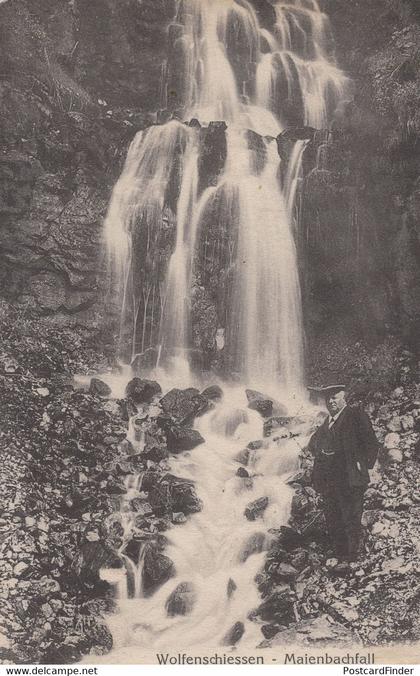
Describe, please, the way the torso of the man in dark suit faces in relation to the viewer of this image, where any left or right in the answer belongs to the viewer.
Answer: facing the viewer and to the left of the viewer

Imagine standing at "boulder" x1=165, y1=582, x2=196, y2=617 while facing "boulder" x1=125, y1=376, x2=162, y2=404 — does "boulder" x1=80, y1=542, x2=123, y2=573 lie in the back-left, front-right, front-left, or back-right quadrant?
front-left

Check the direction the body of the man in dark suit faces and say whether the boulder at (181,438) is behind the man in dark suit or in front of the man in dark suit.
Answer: in front

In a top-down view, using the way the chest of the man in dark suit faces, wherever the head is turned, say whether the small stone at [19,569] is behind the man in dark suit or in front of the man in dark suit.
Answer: in front

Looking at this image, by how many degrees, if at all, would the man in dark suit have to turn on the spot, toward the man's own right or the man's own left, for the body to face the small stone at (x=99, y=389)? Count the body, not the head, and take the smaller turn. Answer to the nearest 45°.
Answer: approximately 45° to the man's own right

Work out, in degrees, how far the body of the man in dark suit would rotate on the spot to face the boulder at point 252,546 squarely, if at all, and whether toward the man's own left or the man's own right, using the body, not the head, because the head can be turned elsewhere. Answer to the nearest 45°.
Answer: approximately 45° to the man's own right
